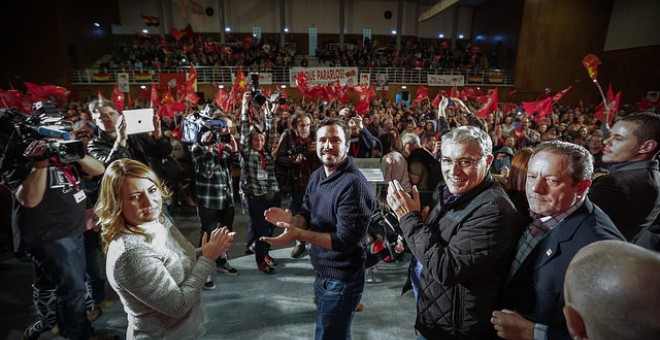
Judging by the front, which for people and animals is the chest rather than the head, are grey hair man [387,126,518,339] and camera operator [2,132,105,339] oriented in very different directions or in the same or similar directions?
very different directions

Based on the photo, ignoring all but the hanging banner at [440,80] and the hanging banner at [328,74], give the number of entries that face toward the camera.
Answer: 2

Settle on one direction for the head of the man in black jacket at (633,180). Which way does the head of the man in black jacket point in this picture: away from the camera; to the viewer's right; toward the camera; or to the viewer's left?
to the viewer's left

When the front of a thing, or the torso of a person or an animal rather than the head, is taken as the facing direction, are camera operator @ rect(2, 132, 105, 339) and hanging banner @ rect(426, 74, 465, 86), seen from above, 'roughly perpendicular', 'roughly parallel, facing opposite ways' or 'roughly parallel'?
roughly perpendicular

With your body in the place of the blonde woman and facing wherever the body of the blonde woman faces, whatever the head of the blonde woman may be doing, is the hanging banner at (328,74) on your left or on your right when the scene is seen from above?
on your left

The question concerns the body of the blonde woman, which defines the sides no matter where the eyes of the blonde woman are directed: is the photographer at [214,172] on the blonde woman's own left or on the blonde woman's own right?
on the blonde woman's own left
